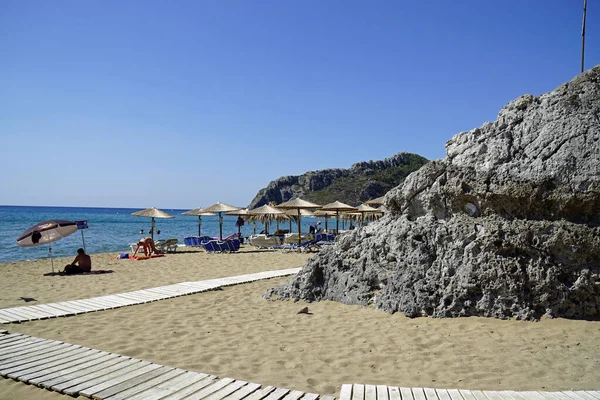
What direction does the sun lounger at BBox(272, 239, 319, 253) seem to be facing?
to the viewer's left

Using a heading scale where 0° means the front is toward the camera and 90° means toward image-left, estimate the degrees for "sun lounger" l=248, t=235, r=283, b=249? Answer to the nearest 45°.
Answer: approximately 90°

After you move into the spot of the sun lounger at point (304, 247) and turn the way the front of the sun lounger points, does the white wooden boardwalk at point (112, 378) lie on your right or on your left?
on your left

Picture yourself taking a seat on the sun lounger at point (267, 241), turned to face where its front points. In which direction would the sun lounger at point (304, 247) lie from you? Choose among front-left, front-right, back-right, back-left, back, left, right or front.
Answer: back-right

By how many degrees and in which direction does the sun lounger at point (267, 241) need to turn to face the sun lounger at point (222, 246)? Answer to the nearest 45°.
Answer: approximately 45° to its left

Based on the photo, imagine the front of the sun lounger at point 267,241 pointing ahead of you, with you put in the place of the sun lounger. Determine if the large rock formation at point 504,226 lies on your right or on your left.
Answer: on your left

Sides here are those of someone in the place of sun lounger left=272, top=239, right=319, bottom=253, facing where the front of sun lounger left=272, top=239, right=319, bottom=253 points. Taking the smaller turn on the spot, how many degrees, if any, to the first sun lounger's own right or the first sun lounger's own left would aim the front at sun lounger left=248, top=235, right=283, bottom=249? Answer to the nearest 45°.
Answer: approximately 45° to the first sun lounger's own right

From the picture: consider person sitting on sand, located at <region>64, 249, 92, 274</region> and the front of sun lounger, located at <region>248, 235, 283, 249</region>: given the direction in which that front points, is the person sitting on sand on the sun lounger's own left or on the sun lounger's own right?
on the sun lounger's own left

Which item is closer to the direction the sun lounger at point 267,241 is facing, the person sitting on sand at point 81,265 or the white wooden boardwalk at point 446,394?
the person sitting on sand

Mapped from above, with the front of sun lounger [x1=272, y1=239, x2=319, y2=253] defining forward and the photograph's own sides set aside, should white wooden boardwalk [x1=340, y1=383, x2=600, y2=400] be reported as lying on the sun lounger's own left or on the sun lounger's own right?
on the sun lounger's own left
